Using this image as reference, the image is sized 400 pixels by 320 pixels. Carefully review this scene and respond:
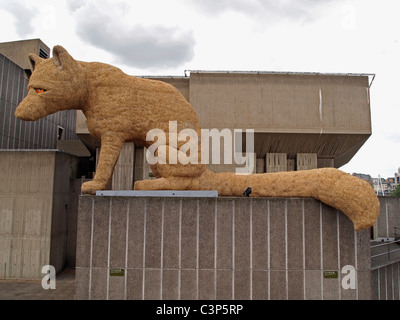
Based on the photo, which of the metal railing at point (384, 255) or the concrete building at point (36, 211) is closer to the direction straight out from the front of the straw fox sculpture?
the concrete building

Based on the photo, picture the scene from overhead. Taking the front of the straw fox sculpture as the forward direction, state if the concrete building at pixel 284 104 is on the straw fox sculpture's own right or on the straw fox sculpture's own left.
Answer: on the straw fox sculpture's own right

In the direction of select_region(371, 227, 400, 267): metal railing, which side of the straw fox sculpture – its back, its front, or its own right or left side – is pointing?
back

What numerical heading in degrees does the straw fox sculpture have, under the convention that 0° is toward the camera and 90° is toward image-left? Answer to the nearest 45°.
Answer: approximately 90°

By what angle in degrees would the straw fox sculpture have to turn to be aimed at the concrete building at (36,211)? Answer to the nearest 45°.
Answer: approximately 45° to its right
